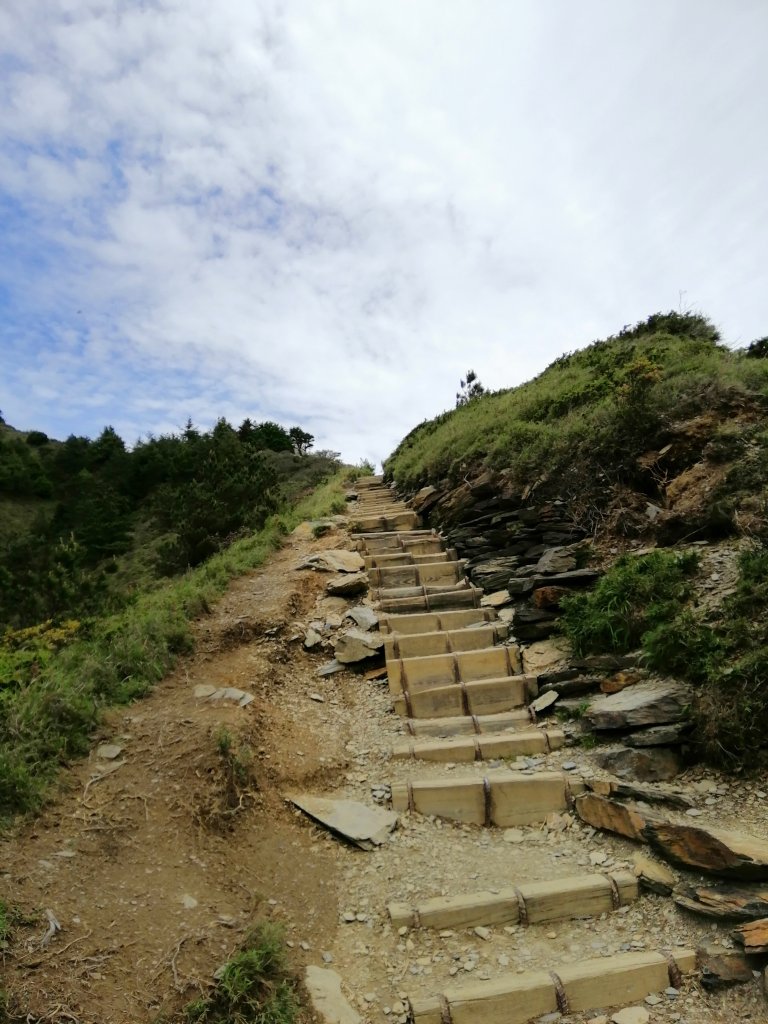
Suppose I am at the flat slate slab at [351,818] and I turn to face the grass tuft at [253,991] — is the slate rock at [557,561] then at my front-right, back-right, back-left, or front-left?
back-left

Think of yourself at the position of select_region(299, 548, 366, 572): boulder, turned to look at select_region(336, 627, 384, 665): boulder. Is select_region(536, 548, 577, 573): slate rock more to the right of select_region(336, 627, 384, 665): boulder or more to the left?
left

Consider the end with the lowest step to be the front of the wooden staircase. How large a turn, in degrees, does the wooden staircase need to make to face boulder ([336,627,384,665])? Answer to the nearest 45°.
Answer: approximately 135° to its right

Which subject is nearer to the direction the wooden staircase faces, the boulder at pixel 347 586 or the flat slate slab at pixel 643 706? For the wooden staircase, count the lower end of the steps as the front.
the flat slate slab

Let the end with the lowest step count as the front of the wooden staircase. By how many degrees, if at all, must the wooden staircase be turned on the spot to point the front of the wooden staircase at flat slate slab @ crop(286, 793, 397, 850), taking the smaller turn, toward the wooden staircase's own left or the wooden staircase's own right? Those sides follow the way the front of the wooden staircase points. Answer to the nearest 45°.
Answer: approximately 90° to the wooden staircase's own right

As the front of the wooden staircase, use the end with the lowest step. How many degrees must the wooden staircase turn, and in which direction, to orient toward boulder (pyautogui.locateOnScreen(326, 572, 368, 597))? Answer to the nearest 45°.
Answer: approximately 135° to its right

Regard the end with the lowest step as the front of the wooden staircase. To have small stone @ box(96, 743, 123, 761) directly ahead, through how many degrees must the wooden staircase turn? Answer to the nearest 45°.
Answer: approximately 90° to its right

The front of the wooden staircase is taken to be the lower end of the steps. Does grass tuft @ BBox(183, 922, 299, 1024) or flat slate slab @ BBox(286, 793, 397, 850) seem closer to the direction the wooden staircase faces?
the grass tuft

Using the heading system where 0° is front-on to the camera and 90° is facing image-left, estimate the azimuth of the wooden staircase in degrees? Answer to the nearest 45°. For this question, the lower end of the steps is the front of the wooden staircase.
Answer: approximately 0°
